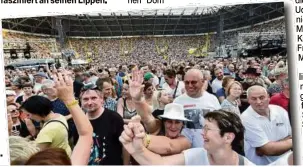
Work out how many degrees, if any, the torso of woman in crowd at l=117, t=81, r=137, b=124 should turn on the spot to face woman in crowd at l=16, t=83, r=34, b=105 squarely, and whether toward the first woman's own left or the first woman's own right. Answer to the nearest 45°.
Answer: approximately 90° to the first woman's own right

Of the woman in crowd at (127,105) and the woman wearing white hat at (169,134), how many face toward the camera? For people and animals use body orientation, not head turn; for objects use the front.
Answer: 2
